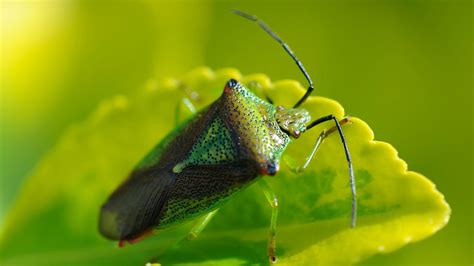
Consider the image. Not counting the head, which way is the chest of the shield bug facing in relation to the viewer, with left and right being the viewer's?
facing away from the viewer and to the right of the viewer
